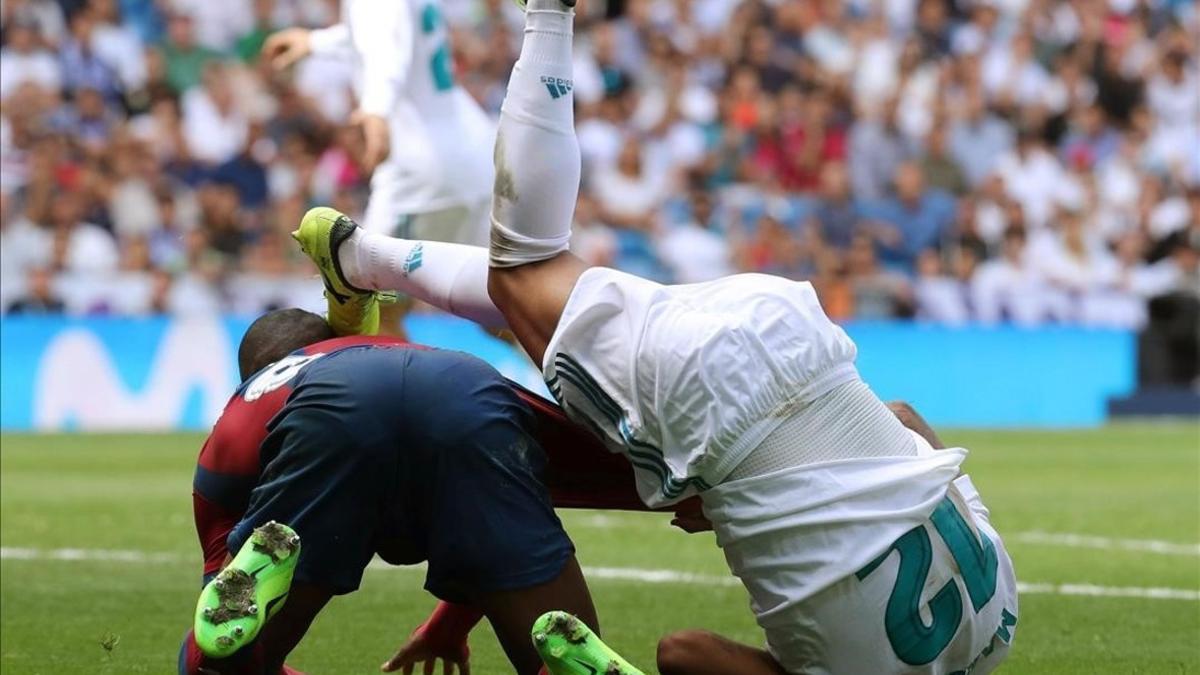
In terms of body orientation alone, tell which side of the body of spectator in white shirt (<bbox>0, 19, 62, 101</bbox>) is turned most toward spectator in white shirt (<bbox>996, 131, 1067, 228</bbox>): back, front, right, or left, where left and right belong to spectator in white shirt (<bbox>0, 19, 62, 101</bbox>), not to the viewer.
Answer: left

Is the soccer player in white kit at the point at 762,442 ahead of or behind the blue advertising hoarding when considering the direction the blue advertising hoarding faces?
ahead

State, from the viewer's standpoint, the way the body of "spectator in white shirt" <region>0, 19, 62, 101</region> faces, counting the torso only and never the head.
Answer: toward the camera

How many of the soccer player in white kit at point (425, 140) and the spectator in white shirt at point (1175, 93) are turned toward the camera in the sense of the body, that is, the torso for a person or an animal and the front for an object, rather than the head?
1

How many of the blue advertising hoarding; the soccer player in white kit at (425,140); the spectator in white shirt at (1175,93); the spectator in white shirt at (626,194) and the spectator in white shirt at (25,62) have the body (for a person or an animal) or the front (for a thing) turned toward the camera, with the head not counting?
4

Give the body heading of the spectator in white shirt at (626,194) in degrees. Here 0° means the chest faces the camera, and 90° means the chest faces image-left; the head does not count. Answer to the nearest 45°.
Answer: approximately 0°

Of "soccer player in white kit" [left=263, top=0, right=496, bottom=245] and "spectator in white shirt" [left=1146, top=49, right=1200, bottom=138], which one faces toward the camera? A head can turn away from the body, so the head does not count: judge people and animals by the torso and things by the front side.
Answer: the spectator in white shirt

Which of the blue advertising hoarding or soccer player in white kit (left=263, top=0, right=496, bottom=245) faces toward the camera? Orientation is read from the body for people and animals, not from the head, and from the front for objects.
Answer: the blue advertising hoarding

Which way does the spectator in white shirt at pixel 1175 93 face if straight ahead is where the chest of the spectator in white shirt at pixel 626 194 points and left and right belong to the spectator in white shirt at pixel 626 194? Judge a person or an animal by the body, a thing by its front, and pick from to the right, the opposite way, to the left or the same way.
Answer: the same way

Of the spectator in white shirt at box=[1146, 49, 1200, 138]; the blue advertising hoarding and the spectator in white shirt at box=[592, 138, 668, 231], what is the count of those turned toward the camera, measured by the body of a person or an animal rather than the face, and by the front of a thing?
3

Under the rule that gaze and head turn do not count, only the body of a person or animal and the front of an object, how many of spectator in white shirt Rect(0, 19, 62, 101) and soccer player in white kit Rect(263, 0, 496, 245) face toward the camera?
1

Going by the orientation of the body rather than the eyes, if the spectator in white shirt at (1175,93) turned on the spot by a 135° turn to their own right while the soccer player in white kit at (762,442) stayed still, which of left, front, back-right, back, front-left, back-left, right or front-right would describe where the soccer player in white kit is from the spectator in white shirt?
back-left

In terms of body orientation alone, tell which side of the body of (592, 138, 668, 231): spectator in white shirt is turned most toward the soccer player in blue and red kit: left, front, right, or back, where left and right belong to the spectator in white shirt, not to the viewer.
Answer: front

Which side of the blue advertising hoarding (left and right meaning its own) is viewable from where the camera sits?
front

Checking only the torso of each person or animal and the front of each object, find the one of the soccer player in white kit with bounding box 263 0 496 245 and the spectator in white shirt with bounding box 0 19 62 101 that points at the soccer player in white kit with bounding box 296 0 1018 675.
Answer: the spectator in white shirt
